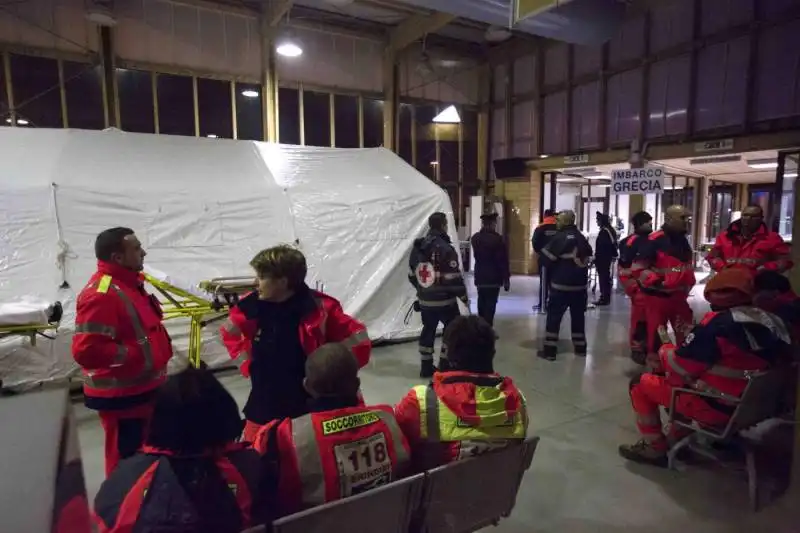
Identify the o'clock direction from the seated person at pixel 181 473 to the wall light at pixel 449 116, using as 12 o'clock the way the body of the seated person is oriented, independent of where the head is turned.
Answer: The wall light is roughly at 1 o'clock from the seated person.

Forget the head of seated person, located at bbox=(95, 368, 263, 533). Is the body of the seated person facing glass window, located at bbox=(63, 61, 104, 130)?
yes

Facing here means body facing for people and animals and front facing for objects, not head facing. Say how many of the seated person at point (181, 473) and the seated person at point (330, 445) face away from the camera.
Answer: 2

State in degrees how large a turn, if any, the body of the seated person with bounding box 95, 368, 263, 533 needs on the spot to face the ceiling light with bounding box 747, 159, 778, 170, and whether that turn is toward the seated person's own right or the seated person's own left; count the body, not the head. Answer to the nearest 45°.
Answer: approximately 45° to the seated person's own right

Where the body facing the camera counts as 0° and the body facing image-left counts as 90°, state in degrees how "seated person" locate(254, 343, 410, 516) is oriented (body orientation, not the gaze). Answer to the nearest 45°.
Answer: approximately 180°

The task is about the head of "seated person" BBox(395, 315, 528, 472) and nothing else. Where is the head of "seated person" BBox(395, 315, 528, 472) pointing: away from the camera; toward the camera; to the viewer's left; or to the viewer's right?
away from the camera

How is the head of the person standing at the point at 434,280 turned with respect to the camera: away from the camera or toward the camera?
away from the camera

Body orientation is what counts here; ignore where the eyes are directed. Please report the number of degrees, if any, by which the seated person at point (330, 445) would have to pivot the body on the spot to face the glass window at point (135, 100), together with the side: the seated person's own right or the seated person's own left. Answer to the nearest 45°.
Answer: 0° — they already face it

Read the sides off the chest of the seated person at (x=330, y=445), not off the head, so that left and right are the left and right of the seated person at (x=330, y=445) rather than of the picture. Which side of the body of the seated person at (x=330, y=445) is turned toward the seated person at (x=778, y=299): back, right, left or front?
right

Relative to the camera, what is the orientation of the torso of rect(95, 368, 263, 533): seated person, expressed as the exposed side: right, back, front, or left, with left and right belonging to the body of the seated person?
back
